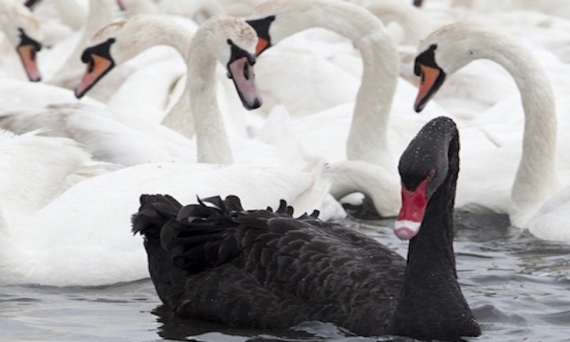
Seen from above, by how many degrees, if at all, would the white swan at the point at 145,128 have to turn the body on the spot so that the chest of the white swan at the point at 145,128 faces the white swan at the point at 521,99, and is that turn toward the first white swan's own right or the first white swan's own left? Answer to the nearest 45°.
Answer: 0° — it already faces it

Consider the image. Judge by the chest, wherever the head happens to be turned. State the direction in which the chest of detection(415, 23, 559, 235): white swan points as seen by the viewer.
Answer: to the viewer's left

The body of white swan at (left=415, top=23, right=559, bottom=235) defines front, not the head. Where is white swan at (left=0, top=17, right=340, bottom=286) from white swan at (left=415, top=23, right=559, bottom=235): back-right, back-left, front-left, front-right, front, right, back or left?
front-left

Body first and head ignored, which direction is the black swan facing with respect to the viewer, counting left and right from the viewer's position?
facing the viewer and to the right of the viewer

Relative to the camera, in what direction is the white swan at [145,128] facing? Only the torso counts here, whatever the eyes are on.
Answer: to the viewer's right
